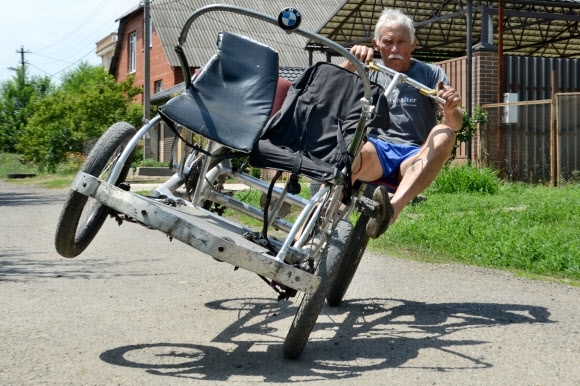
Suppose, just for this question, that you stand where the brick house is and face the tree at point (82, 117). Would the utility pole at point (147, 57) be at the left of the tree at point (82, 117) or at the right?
left

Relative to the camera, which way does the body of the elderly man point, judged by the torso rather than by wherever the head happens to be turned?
toward the camera

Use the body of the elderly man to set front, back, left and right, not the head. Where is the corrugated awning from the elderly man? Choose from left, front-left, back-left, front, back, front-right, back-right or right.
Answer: back

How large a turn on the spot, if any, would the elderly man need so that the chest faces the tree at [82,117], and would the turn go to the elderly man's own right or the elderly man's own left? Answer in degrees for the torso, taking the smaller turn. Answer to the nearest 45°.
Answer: approximately 135° to the elderly man's own right

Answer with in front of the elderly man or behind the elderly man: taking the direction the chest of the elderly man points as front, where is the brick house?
behind
